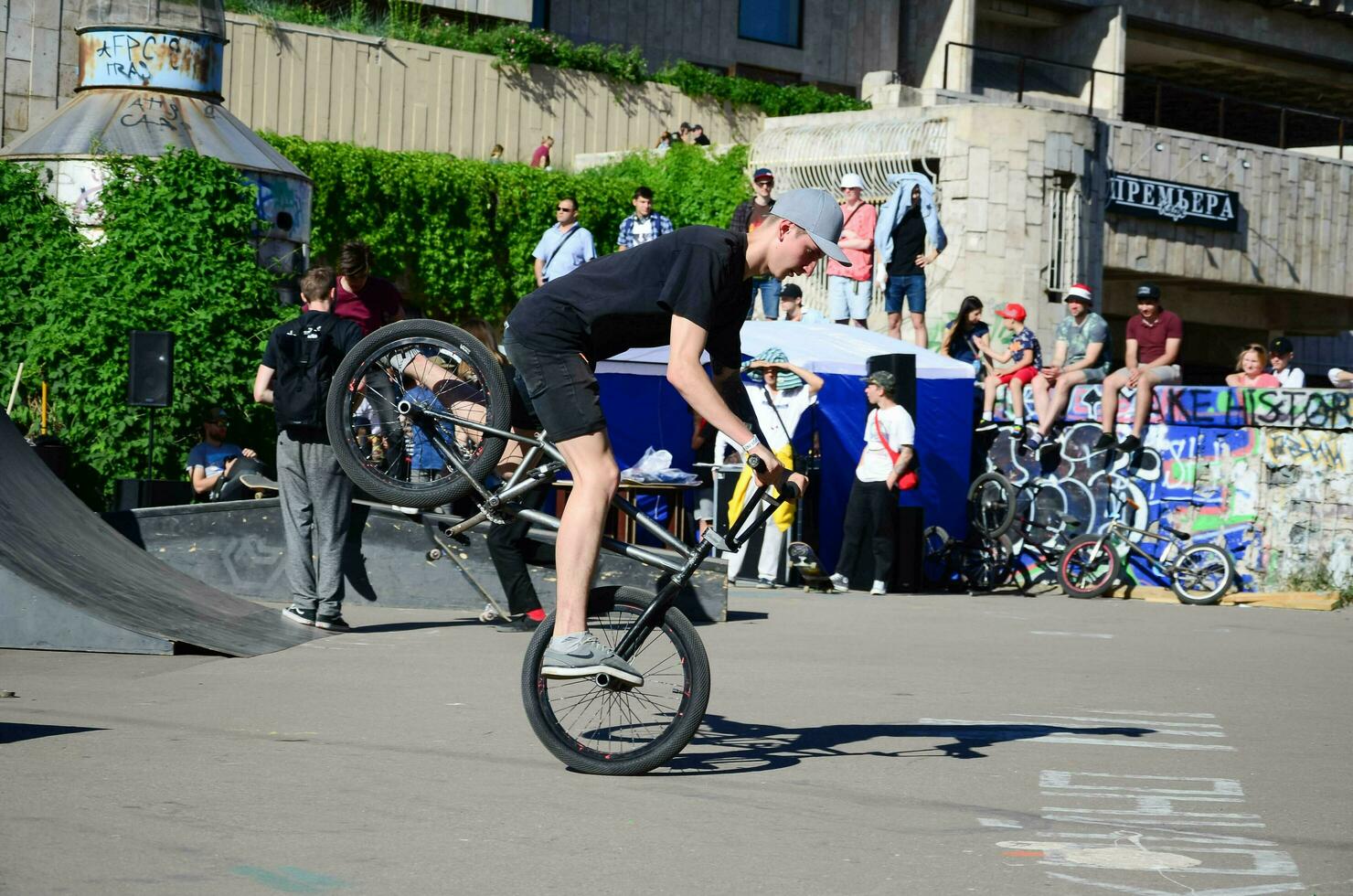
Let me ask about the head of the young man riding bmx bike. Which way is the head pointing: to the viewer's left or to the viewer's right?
to the viewer's right

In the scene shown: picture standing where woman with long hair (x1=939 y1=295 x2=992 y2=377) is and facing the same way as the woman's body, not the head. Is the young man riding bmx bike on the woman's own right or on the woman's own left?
on the woman's own right

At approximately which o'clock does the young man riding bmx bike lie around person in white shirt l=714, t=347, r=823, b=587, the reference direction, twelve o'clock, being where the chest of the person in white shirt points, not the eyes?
The young man riding bmx bike is roughly at 12 o'clock from the person in white shirt.

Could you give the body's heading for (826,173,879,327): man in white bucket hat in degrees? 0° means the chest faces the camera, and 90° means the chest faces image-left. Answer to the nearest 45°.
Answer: approximately 45°

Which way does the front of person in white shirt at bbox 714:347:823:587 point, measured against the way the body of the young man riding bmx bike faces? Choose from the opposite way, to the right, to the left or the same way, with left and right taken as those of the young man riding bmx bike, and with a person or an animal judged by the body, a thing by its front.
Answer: to the right

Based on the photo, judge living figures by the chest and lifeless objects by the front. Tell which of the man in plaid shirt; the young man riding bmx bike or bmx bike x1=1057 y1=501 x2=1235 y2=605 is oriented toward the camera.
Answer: the man in plaid shirt

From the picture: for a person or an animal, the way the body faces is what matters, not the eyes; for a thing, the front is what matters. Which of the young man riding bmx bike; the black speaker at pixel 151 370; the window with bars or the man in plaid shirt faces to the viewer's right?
the young man riding bmx bike

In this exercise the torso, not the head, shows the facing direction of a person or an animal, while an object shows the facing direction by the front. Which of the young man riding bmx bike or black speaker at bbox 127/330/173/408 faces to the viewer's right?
the young man riding bmx bike

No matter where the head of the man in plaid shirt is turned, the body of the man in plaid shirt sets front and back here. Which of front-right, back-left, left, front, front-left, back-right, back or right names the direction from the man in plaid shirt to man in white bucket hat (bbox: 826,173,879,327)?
left

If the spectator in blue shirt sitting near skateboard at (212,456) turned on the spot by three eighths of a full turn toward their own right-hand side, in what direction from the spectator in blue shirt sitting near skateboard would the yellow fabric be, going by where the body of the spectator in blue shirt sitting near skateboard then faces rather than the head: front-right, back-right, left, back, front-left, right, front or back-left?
back

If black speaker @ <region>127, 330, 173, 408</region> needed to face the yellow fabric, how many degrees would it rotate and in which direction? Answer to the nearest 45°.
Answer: approximately 90° to its left

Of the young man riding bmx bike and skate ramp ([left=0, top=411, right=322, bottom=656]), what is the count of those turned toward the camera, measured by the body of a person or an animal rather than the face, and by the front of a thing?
0
